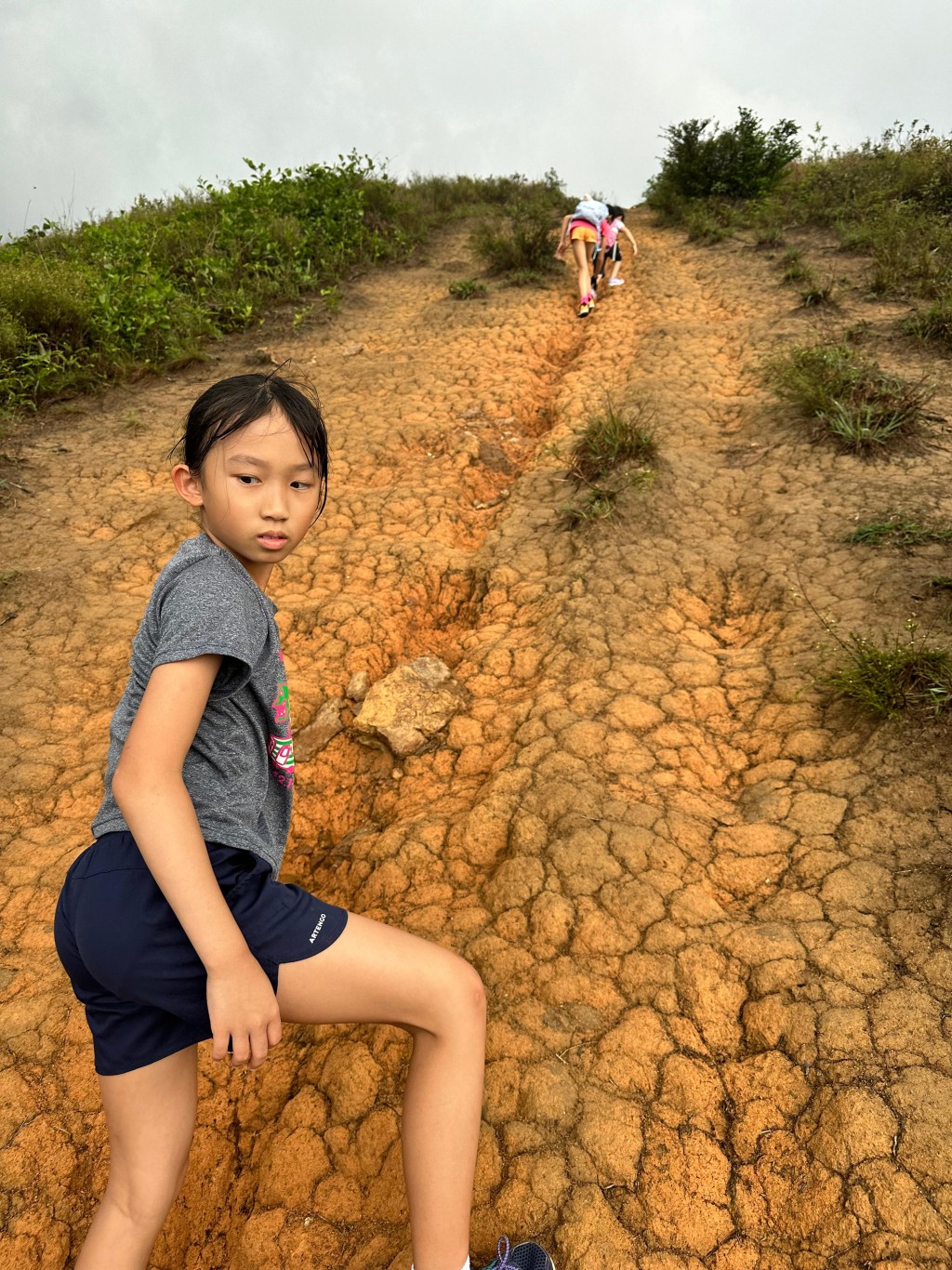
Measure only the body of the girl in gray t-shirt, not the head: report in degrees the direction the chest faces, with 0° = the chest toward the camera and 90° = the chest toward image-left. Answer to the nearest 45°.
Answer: approximately 270°

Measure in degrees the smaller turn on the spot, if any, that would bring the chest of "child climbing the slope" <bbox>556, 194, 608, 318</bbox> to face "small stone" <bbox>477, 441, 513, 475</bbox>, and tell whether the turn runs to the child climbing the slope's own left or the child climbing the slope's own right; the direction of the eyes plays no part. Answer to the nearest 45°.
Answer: approximately 180°

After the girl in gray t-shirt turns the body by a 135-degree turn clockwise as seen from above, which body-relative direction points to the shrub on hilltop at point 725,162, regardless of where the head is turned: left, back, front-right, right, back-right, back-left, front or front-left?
back

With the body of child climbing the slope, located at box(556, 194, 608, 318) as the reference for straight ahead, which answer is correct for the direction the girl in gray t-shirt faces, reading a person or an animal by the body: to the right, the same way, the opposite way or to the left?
to the right

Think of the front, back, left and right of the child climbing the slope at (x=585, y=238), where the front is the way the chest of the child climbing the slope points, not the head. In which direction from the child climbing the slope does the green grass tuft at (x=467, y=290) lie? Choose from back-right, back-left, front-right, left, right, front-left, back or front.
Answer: left

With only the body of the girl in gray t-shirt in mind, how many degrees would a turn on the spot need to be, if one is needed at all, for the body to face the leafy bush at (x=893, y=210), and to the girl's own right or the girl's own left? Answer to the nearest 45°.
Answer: approximately 45° to the girl's own left

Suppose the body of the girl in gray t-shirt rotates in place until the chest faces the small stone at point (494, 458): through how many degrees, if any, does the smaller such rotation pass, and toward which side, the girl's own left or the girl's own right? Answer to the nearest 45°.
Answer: approximately 45° to the girl's own left

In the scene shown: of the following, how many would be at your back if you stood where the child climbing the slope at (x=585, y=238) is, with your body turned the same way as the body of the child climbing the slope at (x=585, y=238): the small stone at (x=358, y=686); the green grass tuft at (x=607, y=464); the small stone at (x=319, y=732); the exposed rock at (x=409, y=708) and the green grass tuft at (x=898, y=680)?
5

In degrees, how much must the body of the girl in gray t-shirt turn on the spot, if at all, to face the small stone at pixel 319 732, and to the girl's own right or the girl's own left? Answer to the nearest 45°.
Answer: approximately 90° to the girl's own left

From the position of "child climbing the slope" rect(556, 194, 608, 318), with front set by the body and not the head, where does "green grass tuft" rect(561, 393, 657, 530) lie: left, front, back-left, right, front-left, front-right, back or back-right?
back

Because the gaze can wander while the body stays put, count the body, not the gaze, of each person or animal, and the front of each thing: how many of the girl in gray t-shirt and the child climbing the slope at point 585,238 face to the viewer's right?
1

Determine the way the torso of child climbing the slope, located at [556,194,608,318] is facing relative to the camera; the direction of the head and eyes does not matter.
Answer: away from the camera

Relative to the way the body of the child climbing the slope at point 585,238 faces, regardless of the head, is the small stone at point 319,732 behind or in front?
behind

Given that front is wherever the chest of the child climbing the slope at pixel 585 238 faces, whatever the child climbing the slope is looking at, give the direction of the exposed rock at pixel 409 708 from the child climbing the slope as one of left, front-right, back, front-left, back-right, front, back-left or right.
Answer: back

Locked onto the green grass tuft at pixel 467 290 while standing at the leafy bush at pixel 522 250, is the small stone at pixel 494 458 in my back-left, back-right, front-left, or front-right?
front-left

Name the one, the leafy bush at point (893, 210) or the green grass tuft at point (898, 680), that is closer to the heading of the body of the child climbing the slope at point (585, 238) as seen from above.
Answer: the leafy bush

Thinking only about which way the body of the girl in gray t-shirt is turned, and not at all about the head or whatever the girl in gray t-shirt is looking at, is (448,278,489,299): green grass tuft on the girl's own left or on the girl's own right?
on the girl's own left

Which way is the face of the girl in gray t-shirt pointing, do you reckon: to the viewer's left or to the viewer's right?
to the viewer's right
